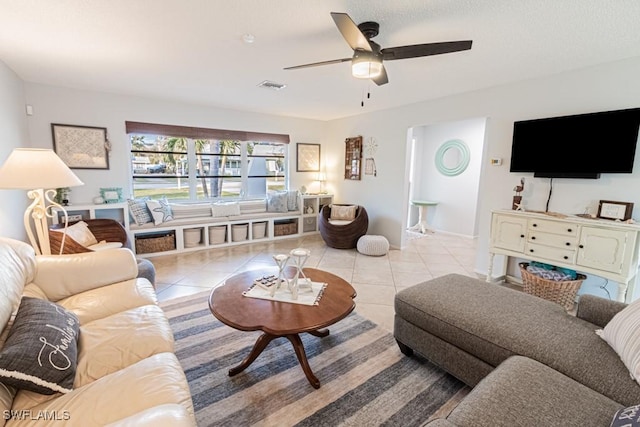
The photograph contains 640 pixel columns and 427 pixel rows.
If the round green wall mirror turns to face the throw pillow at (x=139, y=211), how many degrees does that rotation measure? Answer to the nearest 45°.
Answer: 0° — it already faces it

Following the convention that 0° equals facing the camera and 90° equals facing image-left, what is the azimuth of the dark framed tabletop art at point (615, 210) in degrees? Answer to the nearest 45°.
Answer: approximately 45°

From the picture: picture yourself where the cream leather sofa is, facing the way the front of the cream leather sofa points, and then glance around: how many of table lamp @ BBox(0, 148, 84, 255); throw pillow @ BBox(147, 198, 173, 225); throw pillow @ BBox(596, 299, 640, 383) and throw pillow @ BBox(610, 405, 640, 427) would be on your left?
2

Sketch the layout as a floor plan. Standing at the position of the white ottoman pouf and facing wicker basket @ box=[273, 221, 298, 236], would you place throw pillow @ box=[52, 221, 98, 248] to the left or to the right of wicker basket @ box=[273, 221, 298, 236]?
left

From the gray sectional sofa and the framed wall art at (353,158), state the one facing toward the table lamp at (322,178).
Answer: the gray sectional sofa

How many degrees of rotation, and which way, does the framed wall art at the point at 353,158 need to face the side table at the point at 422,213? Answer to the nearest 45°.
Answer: approximately 180°

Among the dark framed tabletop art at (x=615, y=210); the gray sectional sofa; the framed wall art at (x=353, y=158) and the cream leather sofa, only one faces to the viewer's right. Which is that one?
the cream leather sofa

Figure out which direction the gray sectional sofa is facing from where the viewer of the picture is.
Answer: facing away from the viewer and to the left of the viewer

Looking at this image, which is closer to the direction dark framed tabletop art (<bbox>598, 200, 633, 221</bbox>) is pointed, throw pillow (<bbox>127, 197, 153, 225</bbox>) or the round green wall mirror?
the throw pillow

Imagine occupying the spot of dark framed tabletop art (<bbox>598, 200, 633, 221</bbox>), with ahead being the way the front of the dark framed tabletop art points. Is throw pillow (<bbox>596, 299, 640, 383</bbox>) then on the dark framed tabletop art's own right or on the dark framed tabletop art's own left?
on the dark framed tabletop art's own left
